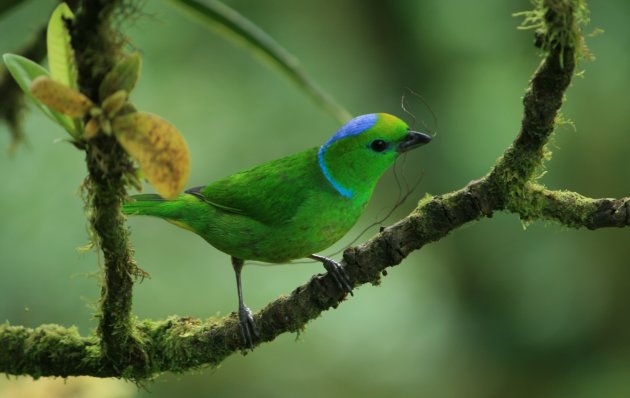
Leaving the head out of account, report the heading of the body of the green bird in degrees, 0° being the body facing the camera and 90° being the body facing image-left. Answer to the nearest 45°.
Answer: approximately 270°
